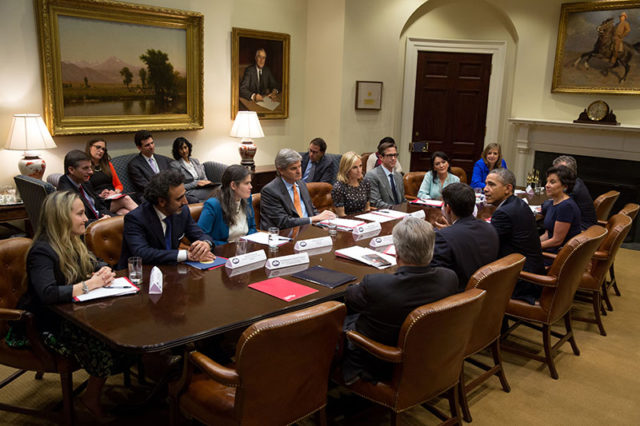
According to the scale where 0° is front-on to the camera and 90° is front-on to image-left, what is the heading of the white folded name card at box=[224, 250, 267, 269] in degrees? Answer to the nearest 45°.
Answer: approximately 315°

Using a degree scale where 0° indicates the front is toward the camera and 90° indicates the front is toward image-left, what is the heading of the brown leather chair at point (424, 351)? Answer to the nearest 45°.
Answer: approximately 135°

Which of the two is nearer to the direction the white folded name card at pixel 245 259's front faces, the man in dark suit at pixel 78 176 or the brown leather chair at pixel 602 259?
the brown leather chair

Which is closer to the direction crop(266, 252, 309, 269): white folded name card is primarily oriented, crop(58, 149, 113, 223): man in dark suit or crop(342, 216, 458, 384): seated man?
the seated man

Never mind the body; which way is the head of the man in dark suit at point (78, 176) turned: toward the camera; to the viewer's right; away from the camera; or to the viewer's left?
to the viewer's right

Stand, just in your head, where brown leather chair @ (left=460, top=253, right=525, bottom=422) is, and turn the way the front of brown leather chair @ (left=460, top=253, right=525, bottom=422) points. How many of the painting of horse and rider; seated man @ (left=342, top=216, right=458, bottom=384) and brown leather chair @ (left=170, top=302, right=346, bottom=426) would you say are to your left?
2

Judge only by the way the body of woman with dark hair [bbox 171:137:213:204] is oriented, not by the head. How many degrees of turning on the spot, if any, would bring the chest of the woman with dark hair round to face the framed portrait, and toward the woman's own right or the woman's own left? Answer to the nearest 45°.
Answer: approximately 90° to the woman's own left

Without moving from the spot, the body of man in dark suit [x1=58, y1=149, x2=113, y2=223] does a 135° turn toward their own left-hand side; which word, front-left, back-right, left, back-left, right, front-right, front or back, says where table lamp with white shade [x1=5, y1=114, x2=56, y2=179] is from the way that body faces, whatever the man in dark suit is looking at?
front-left

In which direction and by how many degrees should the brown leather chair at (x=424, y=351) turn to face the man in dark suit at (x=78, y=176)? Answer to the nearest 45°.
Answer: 0° — it already faces them

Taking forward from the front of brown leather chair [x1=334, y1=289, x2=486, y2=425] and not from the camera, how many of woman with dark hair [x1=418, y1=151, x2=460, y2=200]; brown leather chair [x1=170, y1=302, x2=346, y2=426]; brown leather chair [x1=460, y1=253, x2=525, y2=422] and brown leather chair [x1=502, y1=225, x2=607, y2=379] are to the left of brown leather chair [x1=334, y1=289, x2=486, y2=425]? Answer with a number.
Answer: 1

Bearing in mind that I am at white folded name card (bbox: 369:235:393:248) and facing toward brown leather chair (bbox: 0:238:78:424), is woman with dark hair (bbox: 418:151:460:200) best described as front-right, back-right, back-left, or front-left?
back-right

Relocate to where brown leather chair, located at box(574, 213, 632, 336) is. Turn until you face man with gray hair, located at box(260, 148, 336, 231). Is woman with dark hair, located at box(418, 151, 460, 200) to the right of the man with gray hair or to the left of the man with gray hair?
right

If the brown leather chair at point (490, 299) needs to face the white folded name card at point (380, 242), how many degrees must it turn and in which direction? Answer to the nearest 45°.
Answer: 0° — it already faces it

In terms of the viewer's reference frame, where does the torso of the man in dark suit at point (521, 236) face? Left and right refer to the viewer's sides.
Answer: facing to the left of the viewer

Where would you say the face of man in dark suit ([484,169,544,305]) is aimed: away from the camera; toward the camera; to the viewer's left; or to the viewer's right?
to the viewer's left

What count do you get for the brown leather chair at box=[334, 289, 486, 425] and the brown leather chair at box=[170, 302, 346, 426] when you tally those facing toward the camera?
0
